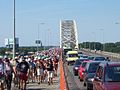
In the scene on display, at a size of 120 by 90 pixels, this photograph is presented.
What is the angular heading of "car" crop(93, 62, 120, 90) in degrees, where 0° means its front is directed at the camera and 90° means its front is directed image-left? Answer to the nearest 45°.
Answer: approximately 135°

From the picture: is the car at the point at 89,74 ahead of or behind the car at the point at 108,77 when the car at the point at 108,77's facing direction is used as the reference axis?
ahead
